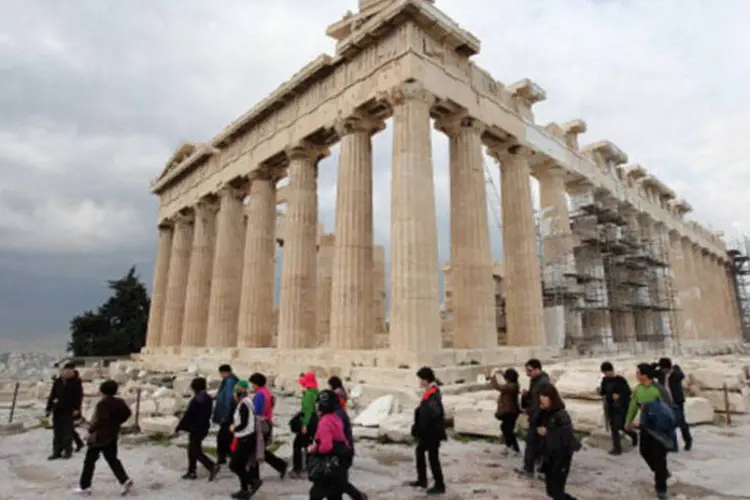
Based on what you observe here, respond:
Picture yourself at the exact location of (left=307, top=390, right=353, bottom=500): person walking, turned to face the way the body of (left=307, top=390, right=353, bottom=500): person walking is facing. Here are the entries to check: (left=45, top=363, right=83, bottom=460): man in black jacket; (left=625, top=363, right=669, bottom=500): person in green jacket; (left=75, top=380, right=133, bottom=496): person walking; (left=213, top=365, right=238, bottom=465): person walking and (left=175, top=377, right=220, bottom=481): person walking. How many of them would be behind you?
1

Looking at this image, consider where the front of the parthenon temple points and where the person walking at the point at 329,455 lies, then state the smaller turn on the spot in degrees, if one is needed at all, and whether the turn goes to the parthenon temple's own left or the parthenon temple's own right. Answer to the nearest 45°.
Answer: approximately 45° to the parthenon temple's own left

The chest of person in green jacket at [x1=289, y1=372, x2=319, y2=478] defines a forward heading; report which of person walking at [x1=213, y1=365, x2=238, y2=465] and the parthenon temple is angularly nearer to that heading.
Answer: the person walking

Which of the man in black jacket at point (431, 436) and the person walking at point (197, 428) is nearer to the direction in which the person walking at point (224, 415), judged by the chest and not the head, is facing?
the person walking

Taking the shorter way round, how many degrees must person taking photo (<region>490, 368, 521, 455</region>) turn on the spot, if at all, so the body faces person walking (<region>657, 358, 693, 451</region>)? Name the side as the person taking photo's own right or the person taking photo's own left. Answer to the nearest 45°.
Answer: approximately 135° to the person taking photo's own right

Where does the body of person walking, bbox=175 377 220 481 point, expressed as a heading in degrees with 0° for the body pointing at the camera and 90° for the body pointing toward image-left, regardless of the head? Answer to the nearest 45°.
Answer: approximately 90°

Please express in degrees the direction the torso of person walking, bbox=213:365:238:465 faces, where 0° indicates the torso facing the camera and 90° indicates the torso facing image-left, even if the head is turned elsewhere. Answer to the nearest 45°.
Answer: approximately 90°

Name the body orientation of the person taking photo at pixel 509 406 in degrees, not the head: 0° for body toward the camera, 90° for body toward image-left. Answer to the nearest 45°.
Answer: approximately 90°

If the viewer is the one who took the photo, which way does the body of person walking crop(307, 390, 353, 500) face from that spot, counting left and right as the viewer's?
facing to the left of the viewer

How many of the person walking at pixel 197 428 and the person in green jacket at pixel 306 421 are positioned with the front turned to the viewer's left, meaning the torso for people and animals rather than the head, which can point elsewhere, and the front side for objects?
2

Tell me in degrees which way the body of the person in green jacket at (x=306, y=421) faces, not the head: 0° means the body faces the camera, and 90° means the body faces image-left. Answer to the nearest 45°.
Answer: approximately 90°
